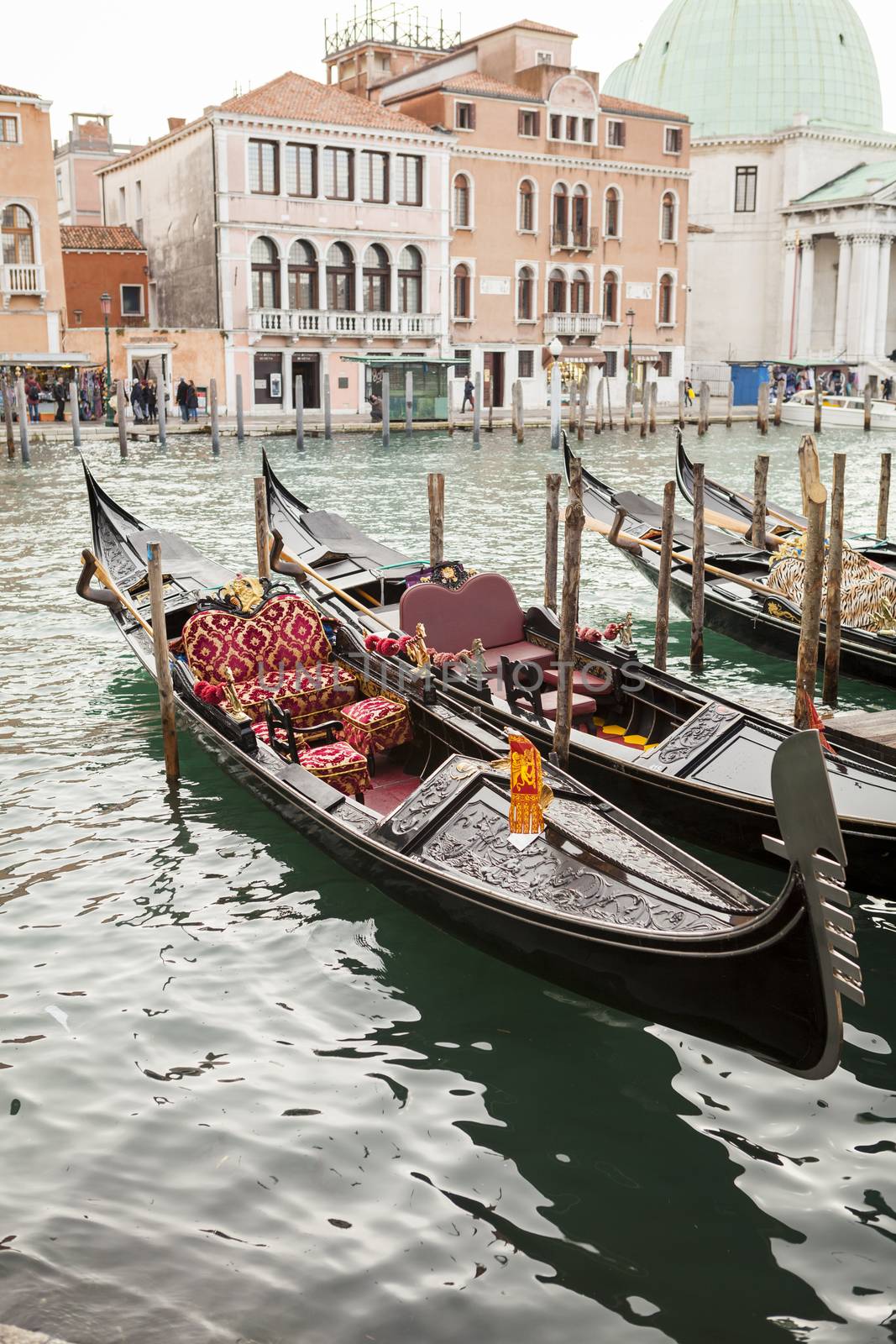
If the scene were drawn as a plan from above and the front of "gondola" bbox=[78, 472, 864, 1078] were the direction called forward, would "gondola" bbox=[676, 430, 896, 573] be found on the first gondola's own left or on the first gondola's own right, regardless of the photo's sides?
on the first gondola's own left

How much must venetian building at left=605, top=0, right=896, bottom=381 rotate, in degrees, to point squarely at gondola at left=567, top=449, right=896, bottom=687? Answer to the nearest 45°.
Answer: approximately 45° to its right

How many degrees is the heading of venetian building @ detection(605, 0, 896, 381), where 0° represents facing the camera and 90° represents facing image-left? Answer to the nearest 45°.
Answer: approximately 315°

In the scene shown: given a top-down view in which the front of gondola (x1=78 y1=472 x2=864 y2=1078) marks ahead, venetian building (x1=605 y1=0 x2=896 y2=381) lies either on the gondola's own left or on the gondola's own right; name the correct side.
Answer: on the gondola's own left

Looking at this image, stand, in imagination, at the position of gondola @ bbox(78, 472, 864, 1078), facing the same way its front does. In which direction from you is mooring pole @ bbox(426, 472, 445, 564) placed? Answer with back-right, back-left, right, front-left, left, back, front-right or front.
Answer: back-left

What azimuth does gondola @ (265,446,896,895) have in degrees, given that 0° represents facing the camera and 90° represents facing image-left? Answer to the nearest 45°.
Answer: approximately 315°

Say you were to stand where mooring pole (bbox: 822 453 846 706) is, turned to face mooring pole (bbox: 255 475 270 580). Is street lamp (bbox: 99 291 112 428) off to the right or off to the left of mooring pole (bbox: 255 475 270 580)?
right

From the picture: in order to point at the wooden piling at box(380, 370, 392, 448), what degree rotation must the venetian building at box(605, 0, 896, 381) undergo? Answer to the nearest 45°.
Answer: approximately 45° to its right
